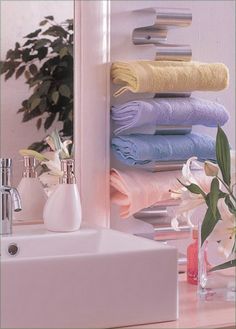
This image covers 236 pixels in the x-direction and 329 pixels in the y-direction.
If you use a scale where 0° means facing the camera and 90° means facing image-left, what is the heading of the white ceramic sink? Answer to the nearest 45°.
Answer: approximately 0°

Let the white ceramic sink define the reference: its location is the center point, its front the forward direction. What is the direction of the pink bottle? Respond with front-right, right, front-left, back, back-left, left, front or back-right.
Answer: back-left

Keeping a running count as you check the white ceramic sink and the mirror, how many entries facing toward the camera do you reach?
2

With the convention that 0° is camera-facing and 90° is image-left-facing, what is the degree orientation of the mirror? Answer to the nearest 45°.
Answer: approximately 0°
